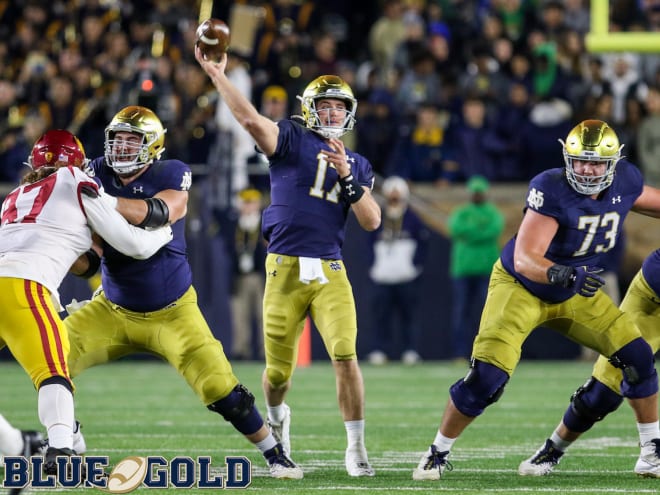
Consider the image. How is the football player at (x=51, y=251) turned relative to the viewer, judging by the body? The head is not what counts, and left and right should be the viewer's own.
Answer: facing away from the viewer and to the right of the viewer

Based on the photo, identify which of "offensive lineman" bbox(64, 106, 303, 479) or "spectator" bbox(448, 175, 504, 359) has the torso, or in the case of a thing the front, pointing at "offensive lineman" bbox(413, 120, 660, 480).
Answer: the spectator

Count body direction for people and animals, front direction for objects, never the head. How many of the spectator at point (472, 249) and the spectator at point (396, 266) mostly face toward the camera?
2

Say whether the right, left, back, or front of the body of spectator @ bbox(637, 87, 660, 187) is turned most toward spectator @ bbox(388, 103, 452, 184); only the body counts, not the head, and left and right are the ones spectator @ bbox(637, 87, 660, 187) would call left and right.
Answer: right

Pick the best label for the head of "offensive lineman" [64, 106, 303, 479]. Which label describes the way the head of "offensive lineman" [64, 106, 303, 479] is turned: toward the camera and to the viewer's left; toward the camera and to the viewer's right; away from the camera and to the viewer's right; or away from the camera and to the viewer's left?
toward the camera and to the viewer's left

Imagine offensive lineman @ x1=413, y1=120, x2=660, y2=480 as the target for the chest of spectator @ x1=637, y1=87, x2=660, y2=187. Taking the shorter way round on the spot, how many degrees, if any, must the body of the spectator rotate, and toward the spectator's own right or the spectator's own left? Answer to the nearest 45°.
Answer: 0° — they already face them

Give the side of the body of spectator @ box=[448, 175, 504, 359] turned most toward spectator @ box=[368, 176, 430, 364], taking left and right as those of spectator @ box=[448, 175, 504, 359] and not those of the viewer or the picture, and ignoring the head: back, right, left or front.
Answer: right

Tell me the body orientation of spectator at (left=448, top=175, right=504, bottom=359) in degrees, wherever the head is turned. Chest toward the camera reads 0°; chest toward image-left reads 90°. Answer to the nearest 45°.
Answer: approximately 0°

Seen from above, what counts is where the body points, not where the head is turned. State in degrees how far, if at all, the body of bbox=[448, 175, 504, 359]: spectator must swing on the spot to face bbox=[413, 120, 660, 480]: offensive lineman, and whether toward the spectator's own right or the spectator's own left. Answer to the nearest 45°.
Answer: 0° — they already face them
